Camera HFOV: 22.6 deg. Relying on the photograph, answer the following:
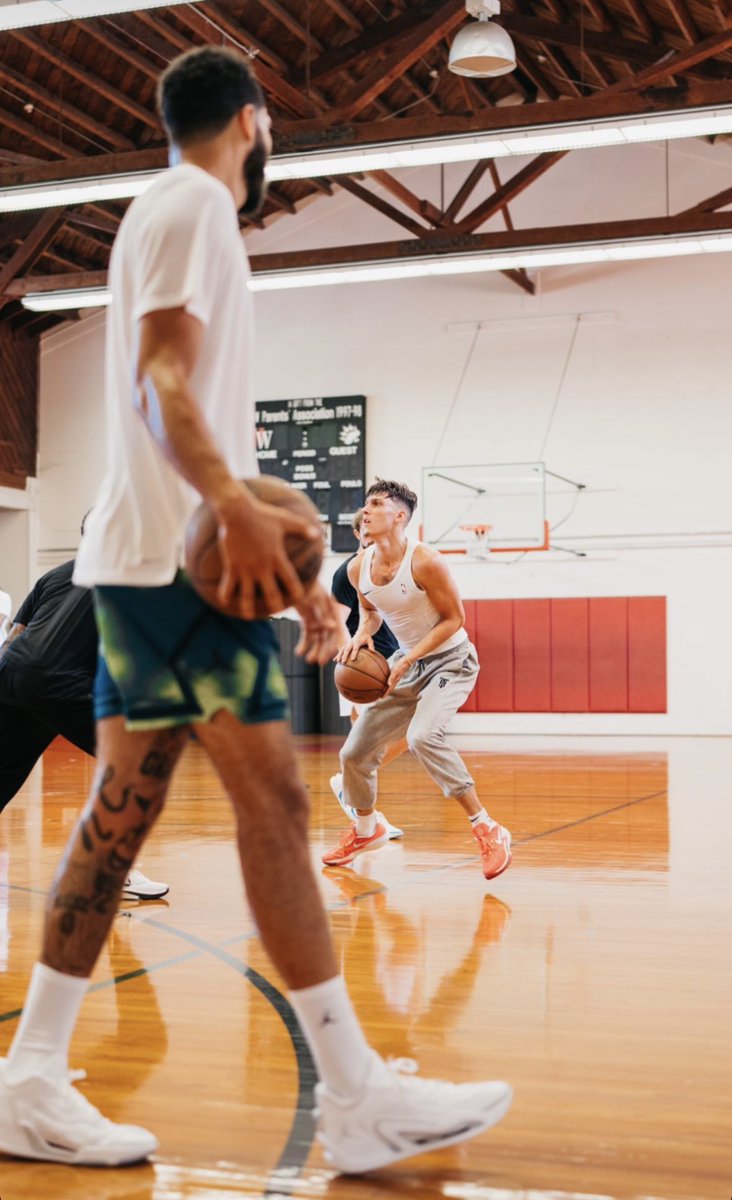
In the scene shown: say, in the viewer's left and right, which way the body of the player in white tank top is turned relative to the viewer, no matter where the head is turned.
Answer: facing the viewer and to the left of the viewer

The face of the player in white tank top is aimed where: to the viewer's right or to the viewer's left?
to the viewer's left

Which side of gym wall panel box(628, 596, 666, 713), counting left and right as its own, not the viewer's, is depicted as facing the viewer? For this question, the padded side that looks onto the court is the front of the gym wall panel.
front

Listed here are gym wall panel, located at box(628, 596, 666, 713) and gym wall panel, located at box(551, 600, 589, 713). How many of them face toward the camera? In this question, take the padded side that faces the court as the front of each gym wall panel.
2

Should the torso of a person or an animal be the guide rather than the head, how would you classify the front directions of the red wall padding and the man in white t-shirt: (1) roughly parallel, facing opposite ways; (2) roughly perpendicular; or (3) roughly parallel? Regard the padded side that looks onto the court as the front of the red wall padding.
roughly perpendicular

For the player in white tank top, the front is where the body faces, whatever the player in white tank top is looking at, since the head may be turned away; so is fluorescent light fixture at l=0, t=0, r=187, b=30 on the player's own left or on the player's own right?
on the player's own right

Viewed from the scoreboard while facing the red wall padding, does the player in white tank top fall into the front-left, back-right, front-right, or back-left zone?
front-right

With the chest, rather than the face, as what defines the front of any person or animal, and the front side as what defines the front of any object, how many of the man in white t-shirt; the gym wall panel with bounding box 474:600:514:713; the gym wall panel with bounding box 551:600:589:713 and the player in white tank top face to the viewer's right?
1

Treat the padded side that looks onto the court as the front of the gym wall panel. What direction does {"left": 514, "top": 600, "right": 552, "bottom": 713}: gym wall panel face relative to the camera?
toward the camera

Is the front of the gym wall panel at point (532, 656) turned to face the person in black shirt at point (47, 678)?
yes

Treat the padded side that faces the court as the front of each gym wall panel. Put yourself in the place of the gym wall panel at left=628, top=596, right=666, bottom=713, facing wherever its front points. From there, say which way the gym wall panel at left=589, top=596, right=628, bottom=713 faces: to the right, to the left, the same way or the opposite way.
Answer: the same way

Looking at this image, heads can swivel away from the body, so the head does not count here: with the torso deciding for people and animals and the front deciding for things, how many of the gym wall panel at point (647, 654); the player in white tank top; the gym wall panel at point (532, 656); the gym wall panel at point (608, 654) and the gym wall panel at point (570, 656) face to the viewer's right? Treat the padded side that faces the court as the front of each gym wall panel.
0

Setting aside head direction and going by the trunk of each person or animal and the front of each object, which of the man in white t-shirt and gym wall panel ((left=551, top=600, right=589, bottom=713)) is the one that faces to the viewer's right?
the man in white t-shirt

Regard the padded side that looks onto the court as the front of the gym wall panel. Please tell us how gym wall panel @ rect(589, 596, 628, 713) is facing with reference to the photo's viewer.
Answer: facing the viewer

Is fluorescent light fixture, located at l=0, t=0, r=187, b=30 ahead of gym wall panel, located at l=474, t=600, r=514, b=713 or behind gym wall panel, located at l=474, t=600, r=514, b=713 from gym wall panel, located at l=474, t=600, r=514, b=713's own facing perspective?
ahead

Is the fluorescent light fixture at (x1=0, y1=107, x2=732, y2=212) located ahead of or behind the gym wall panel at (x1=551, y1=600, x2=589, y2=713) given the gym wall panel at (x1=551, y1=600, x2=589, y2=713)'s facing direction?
ahead

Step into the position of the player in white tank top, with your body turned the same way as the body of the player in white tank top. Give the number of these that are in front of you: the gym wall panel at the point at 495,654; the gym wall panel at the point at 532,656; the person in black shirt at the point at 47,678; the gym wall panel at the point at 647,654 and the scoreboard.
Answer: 1

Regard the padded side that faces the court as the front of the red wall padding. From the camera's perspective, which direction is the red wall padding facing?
toward the camera

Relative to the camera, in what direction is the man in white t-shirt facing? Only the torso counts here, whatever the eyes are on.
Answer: to the viewer's right

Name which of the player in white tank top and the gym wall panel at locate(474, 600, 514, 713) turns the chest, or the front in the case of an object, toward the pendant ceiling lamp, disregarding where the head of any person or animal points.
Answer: the gym wall panel
